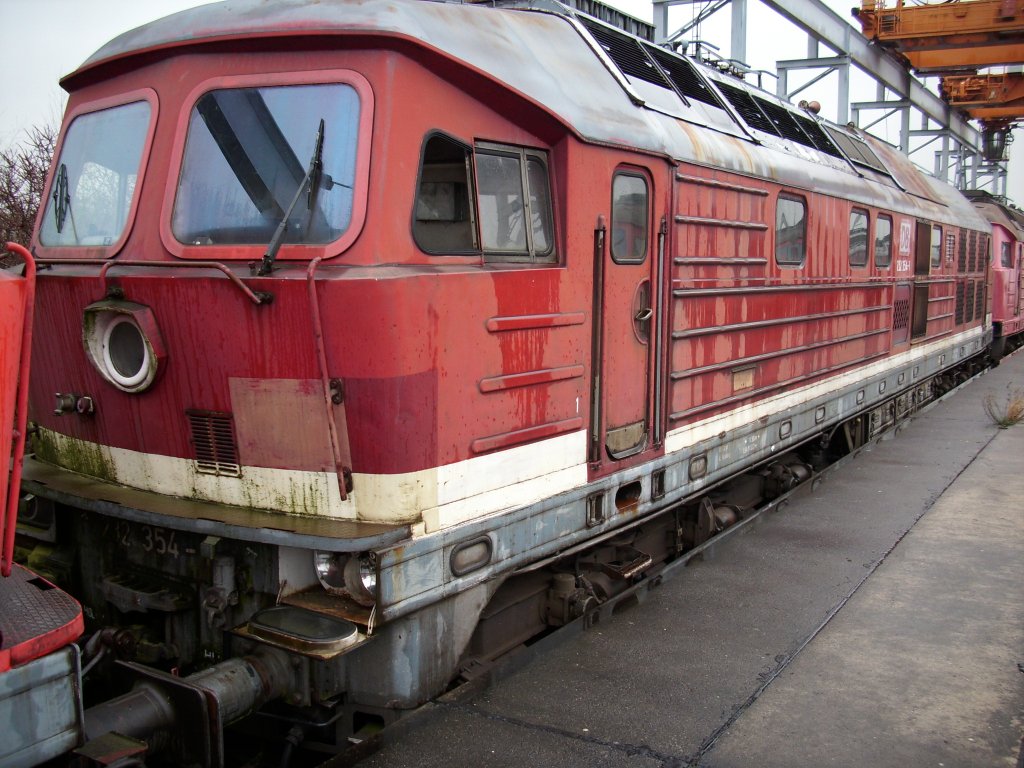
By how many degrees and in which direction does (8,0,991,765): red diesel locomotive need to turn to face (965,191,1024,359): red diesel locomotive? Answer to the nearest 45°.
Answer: approximately 180°

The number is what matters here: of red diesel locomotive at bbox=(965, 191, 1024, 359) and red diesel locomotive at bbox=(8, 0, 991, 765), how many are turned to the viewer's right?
0

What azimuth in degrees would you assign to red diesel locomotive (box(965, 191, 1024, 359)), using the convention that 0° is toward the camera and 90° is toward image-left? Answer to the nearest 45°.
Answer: approximately 45°

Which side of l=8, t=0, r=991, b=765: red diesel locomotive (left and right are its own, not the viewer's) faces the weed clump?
back

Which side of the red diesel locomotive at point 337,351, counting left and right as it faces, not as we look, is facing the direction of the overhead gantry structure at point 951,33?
back

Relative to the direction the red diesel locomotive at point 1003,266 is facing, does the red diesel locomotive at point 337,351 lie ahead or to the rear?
ahead
